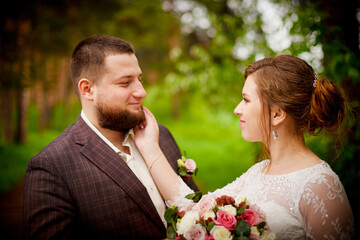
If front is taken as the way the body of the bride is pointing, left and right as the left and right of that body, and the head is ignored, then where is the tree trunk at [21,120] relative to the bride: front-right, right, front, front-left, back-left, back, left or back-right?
right

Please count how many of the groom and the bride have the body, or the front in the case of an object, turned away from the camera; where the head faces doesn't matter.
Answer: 0

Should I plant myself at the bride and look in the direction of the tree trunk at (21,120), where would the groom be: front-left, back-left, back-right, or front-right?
front-left

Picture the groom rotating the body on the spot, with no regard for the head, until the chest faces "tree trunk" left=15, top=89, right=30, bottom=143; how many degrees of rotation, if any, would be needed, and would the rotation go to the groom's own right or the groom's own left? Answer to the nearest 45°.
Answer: approximately 135° to the groom's own left

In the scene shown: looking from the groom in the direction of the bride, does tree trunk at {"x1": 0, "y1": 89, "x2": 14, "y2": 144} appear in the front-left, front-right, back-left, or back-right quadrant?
back-left

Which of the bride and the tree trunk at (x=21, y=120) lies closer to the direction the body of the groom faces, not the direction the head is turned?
the bride

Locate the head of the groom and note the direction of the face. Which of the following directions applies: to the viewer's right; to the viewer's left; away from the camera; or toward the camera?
to the viewer's right

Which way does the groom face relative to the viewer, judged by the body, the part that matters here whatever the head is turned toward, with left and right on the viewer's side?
facing the viewer and to the right of the viewer

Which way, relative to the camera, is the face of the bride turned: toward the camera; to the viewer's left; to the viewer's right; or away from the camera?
to the viewer's left

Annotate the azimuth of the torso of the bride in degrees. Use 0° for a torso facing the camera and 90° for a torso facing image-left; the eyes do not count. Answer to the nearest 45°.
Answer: approximately 45°

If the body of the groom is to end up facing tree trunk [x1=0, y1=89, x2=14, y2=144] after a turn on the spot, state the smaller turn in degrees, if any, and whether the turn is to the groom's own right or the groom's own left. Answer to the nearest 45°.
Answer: approximately 135° to the groom's own left

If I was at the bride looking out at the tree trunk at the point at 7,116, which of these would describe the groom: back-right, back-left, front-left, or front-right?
front-left

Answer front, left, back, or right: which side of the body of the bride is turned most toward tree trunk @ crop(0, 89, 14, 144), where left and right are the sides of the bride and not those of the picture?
right
